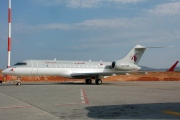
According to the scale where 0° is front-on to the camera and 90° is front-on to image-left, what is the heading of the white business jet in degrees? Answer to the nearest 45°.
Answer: approximately 90°
